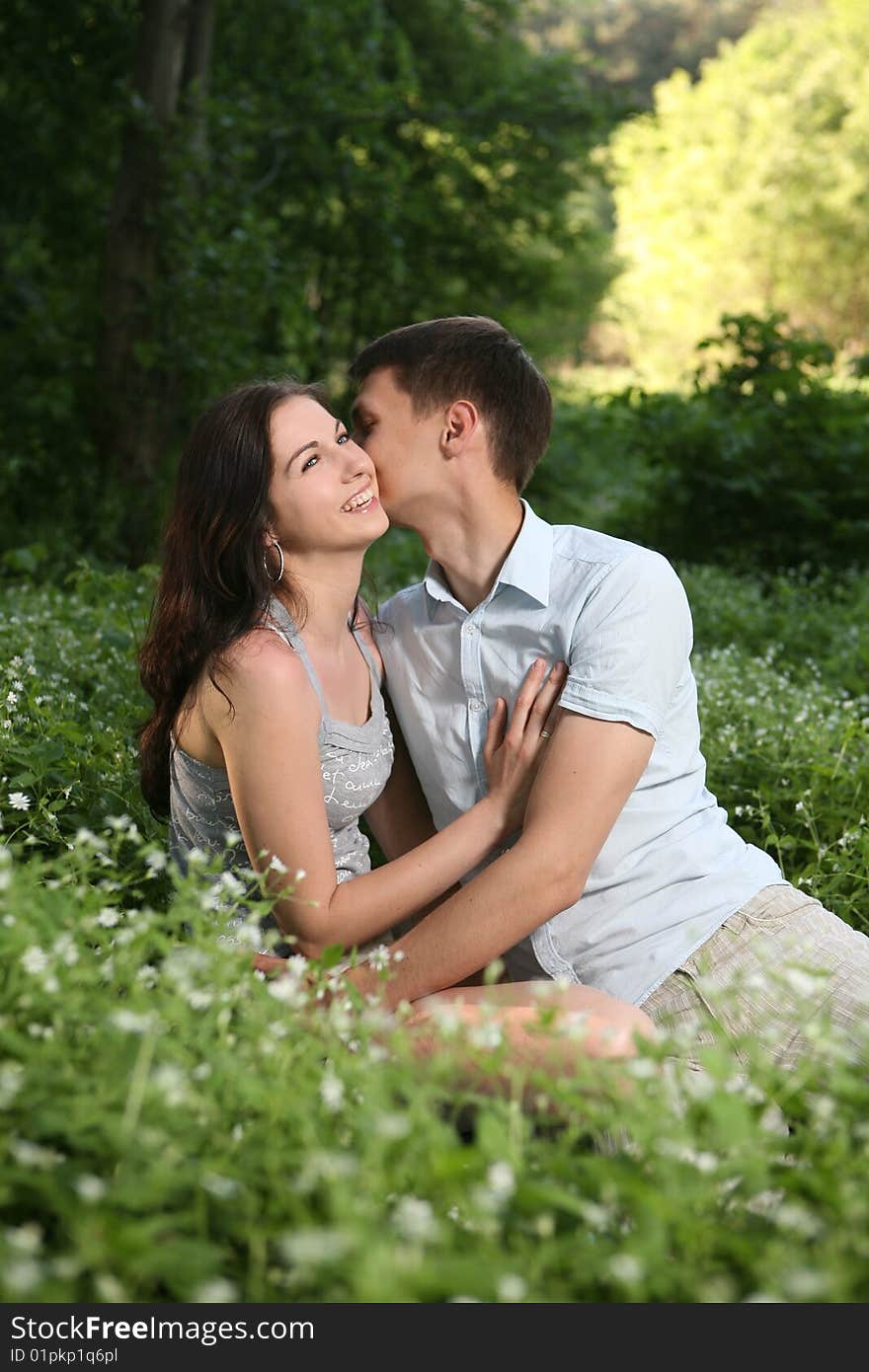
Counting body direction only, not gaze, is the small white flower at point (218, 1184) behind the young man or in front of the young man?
in front

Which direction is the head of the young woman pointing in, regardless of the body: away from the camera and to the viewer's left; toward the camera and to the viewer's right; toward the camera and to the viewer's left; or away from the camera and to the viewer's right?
toward the camera and to the viewer's right

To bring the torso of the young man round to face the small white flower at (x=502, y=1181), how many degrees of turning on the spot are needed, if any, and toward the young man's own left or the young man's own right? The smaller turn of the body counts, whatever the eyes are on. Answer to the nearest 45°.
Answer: approximately 45° to the young man's own left

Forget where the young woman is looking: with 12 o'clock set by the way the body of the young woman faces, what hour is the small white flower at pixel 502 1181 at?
The small white flower is roughly at 1 o'clock from the young woman.

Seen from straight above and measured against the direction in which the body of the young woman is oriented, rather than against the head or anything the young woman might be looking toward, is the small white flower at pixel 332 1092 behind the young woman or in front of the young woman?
in front

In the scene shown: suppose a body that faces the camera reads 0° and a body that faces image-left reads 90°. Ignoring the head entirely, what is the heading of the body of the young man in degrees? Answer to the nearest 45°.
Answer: approximately 45°

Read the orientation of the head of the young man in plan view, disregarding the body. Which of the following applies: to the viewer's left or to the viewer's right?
to the viewer's left

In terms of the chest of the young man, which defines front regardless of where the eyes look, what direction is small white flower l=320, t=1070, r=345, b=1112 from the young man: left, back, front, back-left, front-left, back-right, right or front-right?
front-left

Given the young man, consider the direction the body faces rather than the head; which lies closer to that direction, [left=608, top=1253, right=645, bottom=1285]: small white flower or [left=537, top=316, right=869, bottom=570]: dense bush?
the small white flower

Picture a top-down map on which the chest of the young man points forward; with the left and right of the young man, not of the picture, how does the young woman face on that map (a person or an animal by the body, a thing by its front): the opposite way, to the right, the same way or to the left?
to the left

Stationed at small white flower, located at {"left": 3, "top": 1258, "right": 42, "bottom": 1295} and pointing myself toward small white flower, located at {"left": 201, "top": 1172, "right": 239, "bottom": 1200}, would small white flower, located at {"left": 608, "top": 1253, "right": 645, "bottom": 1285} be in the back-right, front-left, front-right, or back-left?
front-right

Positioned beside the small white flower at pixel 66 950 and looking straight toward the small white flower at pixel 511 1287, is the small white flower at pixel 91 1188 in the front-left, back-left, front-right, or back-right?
front-right

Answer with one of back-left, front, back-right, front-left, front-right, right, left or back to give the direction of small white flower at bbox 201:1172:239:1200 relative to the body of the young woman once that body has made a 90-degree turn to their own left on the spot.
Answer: back-right

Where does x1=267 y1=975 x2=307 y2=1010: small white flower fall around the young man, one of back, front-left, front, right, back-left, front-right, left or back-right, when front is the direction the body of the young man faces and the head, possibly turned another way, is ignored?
front-left

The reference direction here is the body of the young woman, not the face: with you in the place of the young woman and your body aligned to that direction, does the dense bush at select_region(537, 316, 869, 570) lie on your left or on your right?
on your left

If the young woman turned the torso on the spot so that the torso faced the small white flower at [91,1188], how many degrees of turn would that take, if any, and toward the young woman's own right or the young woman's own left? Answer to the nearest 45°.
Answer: approximately 45° to the young woman's own right
